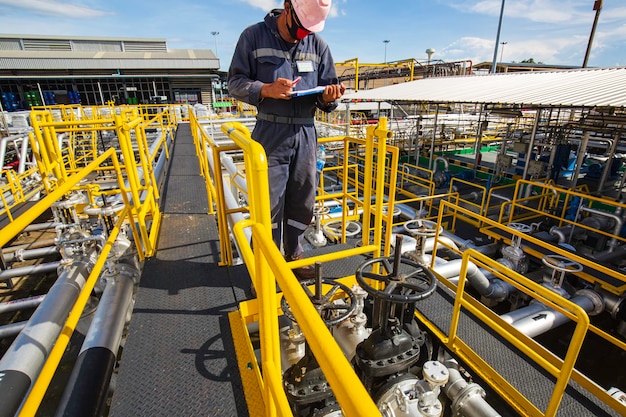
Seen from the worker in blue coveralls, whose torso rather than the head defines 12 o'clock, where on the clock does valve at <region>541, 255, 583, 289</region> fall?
The valve is roughly at 10 o'clock from the worker in blue coveralls.

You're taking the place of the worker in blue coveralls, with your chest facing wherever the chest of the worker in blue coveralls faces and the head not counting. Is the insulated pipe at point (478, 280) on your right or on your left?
on your left

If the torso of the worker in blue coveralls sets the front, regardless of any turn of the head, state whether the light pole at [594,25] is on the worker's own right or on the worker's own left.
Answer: on the worker's own left

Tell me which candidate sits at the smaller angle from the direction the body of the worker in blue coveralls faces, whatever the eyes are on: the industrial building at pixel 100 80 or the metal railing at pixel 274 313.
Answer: the metal railing

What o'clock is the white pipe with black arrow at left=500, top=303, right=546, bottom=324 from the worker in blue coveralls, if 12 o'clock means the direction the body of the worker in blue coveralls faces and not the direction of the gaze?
The white pipe with black arrow is roughly at 10 o'clock from the worker in blue coveralls.

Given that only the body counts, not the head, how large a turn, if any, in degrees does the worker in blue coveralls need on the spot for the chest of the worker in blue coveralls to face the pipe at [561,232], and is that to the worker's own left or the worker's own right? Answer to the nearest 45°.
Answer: approximately 90° to the worker's own left

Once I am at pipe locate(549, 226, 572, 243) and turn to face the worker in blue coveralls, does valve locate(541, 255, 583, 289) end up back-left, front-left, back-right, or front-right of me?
front-left

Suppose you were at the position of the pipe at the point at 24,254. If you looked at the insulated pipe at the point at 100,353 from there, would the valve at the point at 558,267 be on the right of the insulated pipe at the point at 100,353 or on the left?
left

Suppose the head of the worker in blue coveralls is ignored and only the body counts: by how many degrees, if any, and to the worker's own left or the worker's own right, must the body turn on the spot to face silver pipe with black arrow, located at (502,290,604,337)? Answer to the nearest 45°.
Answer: approximately 45° to the worker's own left
